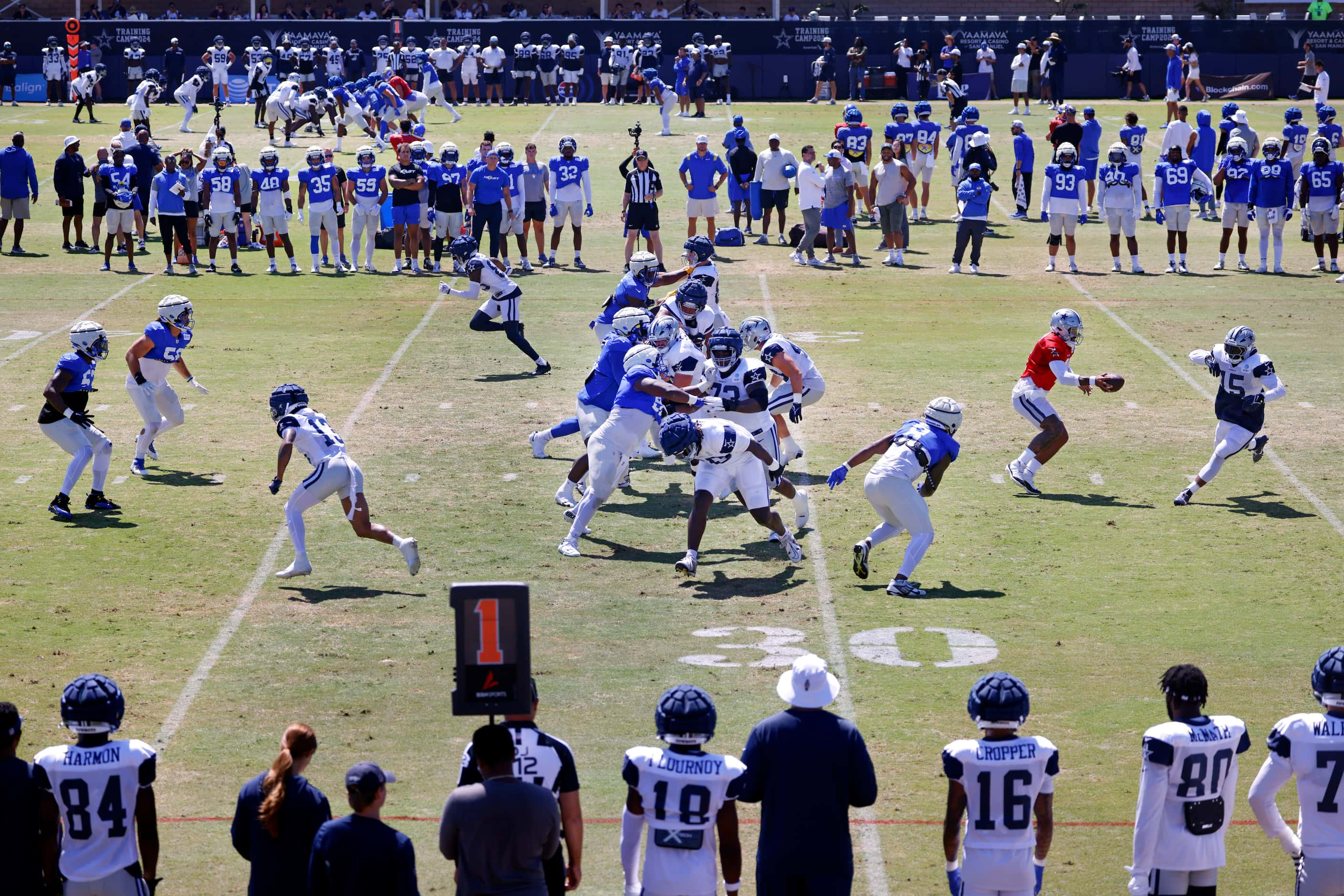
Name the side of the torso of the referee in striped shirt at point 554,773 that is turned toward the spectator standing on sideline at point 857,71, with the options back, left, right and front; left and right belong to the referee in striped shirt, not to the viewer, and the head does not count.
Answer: front

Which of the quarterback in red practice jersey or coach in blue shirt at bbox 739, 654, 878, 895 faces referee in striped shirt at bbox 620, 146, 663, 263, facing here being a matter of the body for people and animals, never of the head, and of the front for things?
the coach in blue shirt

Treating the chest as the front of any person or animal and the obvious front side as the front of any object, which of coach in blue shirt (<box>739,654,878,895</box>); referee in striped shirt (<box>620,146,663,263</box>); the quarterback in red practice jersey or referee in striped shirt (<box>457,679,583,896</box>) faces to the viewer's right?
the quarterback in red practice jersey

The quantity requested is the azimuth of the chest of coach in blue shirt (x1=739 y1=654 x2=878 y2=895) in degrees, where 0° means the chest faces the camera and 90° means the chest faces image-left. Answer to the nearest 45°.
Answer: approximately 180°

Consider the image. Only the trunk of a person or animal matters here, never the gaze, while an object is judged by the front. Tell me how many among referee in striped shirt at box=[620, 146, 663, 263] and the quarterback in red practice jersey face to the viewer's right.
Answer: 1

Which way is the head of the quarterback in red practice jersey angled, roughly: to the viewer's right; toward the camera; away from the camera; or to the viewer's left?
to the viewer's right

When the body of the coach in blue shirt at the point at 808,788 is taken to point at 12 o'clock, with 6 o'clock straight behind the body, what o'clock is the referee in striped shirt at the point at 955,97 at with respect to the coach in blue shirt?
The referee in striped shirt is roughly at 12 o'clock from the coach in blue shirt.

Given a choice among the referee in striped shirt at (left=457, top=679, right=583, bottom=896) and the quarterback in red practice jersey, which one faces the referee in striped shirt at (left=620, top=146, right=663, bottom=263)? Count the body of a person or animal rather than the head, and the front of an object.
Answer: the referee in striped shirt at (left=457, top=679, right=583, bottom=896)

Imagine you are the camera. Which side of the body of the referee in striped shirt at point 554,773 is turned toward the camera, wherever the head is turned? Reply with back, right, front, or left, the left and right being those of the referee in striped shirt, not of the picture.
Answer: back

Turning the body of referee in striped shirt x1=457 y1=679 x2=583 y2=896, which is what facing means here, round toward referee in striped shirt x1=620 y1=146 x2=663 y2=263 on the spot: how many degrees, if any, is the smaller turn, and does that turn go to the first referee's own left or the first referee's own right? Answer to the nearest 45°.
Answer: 0° — they already face them

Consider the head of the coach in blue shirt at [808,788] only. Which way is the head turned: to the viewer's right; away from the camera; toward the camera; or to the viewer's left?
away from the camera

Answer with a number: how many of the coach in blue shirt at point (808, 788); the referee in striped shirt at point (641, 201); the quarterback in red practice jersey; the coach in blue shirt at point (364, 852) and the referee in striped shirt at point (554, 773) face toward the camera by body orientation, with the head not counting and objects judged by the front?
1
